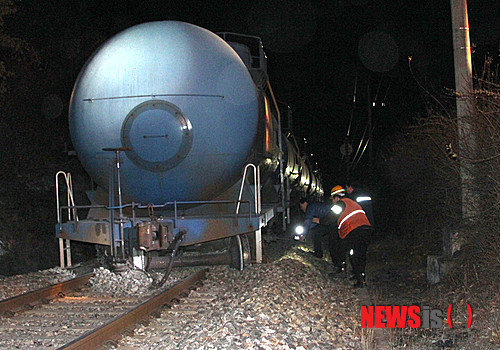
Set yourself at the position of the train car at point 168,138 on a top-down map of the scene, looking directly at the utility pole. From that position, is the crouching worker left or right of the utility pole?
left

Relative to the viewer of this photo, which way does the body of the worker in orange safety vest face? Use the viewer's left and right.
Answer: facing away from the viewer and to the left of the viewer

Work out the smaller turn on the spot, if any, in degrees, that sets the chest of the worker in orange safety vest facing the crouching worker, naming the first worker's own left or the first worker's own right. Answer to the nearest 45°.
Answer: approximately 45° to the first worker's own right

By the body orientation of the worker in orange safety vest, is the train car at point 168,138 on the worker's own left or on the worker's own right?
on the worker's own left
